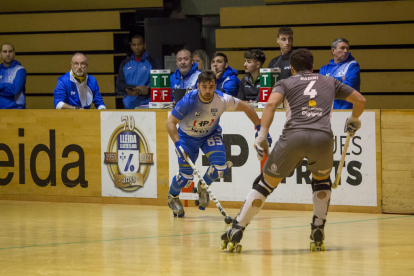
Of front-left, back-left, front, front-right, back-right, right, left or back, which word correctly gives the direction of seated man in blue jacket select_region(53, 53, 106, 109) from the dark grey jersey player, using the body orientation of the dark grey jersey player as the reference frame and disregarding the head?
front-left

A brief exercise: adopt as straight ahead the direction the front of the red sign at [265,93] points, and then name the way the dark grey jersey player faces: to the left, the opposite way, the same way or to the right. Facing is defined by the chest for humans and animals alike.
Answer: the opposite way

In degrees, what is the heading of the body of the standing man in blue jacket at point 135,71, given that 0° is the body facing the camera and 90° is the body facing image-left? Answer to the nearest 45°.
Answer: approximately 0°

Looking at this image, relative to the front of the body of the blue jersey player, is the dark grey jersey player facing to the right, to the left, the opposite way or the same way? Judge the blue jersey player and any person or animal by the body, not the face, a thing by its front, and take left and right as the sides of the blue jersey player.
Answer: the opposite way

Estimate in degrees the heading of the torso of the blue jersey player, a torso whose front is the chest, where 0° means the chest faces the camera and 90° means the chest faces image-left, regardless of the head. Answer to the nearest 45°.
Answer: approximately 0°

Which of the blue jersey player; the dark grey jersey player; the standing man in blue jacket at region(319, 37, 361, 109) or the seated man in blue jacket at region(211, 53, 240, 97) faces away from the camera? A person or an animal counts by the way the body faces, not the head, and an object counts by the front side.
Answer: the dark grey jersey player

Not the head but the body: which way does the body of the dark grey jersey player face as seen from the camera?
away from the camera

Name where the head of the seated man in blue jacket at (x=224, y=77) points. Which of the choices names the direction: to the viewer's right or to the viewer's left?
to the viewer's left

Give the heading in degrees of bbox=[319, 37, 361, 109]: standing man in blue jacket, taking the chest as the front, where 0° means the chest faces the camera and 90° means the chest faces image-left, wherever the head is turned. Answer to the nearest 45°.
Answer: approximately 45°

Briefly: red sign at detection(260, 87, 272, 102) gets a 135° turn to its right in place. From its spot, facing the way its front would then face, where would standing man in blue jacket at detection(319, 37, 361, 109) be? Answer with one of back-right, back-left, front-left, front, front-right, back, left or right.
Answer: back-right

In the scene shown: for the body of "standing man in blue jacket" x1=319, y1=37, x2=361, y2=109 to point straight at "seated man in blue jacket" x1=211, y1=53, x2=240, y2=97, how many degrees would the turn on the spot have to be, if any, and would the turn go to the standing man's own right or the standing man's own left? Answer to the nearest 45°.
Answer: approximately 45° to the standing man's own right

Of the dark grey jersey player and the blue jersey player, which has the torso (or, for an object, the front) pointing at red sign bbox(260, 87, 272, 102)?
the dark grey jersey player
